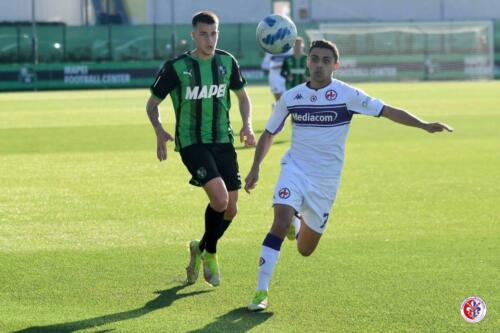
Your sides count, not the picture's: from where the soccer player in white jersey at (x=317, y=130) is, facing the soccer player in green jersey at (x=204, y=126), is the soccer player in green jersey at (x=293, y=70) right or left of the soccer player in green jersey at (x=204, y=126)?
right

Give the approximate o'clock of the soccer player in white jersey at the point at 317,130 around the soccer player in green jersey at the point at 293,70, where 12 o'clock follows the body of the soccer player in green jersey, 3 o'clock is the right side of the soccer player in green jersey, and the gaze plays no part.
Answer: The soccer player in white jersey is roughly at 12 o'clock from the soccer player in green jersey.

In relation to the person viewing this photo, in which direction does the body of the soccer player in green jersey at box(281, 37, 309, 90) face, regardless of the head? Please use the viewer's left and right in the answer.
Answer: facing the viewer

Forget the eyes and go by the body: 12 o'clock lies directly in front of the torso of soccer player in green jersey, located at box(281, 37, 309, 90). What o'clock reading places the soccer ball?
The soccer ball is roughly at 12 o'clock from the soccer player in green jersey.

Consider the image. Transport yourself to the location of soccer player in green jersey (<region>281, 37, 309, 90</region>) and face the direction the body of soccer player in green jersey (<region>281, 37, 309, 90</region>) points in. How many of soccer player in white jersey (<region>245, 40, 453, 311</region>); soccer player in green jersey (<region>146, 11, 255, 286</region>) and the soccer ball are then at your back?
0

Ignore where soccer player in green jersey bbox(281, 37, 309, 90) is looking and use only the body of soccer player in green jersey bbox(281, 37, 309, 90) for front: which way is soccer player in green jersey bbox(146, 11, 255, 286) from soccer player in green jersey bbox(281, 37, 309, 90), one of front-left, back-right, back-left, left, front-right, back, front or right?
front
